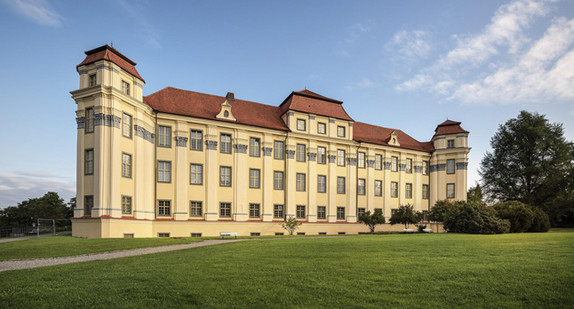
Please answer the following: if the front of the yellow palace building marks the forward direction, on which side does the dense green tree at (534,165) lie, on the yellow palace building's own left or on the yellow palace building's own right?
on the yellow palace building's own left

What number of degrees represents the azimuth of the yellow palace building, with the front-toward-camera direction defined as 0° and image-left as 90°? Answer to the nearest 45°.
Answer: approximately 315°
